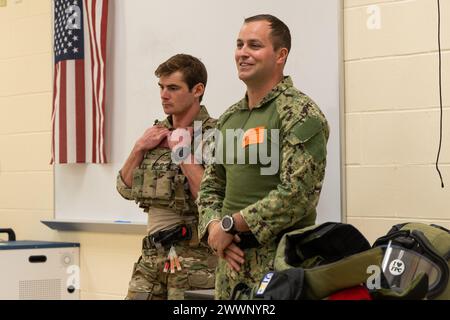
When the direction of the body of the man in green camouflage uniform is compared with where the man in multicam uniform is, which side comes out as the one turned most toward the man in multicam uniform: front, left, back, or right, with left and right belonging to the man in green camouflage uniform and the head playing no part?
right

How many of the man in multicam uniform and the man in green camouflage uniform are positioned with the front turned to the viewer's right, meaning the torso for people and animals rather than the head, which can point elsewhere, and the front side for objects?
0

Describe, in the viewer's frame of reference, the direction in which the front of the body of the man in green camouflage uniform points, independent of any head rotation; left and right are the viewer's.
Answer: facing the viewer and to the left of the viewer

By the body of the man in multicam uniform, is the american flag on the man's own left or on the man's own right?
on the man's own right

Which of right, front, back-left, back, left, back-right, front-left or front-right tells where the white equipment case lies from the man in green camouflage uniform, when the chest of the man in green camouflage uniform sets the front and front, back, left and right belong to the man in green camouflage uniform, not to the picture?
right

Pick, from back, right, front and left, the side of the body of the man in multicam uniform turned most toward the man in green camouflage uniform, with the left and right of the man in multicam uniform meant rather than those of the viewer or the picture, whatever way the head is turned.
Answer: left

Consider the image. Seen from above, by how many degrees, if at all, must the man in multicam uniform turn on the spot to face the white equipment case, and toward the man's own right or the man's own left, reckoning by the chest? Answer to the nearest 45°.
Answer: approximately 90° to the man's own right
